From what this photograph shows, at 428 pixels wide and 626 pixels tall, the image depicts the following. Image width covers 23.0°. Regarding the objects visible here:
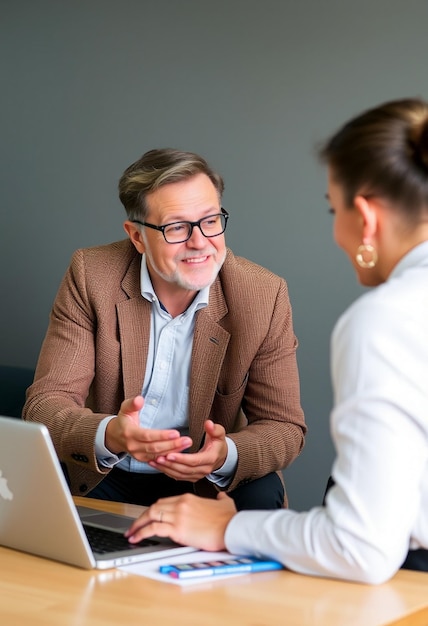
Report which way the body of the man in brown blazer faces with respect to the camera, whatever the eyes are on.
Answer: toward the camera

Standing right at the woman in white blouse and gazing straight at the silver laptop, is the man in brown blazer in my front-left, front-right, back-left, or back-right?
front-right

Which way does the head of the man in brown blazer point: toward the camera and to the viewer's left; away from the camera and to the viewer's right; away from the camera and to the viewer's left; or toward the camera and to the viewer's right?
toward the camera and to the viewer's right

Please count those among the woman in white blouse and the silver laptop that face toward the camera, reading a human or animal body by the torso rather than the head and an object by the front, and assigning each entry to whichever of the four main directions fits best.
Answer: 0

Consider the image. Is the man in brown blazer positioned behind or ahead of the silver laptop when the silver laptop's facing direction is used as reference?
ahead

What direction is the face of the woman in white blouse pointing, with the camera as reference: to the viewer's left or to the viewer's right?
to the viewer's left

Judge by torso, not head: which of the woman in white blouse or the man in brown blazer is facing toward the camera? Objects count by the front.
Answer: the man in brown blazer

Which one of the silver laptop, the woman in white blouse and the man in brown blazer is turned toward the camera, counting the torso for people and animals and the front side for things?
the man in brown blazer

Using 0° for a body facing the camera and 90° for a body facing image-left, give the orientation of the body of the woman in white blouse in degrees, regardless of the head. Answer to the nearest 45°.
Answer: approximately 135°

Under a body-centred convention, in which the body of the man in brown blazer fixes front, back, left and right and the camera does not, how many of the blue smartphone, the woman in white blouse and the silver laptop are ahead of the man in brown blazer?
3

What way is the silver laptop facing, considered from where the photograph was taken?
facing away from the viewer and to the right of the viewer

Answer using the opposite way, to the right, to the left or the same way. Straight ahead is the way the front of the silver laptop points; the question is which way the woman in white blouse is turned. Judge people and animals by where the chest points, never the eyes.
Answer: to the left

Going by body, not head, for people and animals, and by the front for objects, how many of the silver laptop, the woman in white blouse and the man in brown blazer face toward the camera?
1

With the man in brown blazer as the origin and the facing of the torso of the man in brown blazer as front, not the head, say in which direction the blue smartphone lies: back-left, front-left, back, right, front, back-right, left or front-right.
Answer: front

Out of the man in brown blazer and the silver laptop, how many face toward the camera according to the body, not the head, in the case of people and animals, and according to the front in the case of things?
1

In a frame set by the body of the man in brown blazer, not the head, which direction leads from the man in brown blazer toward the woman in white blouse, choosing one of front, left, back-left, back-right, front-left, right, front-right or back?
front

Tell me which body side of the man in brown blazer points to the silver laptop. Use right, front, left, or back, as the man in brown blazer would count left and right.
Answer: front
